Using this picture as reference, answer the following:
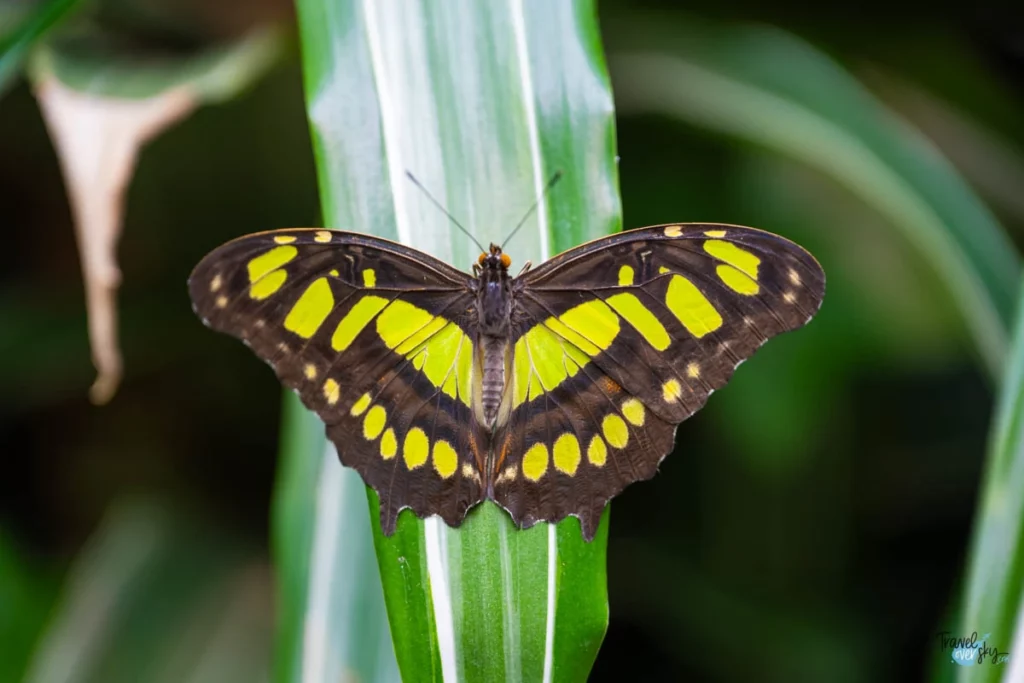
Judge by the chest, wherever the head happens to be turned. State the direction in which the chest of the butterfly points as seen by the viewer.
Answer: away from the camera

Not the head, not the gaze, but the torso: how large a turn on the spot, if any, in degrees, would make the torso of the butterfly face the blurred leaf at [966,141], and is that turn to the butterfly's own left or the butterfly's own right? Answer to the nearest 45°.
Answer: approximately 45° to the butterfly's own right
